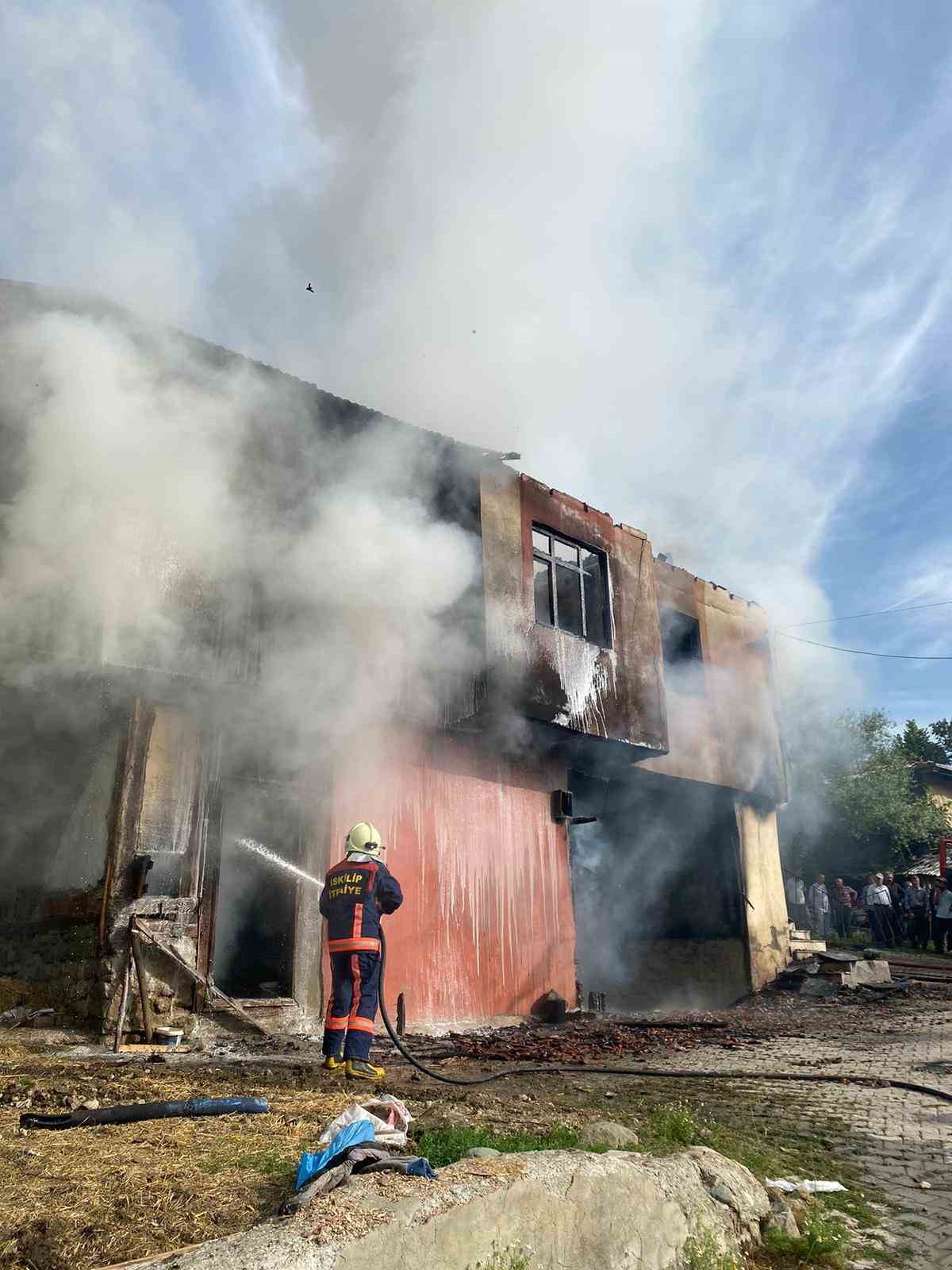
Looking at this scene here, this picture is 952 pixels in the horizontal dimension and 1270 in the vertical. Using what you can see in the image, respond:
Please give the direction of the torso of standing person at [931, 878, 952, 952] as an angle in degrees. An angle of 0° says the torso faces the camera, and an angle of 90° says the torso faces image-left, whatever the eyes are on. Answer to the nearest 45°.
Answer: approximately 45°

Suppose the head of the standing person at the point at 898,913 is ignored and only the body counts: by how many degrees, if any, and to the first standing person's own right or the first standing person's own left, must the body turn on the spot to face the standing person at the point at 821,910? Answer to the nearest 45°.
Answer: approximately 90° to the first standing person's own right

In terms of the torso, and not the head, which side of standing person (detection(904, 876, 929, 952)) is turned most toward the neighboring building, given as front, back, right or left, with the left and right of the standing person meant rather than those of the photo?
back

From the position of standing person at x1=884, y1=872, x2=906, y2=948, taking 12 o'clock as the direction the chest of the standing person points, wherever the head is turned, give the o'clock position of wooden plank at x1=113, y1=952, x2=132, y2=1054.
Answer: The wooden plank is roughly at 11 o'clock from the standing person.

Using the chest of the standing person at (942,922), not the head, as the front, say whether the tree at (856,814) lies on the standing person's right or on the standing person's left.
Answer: on the standing person's right

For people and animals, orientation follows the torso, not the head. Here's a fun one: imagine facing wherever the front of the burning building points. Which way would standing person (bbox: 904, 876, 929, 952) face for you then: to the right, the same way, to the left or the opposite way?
to the right

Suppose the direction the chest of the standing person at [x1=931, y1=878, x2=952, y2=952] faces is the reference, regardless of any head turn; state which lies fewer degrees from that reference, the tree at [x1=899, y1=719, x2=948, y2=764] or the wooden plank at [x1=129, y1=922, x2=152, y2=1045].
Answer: the wooden plank

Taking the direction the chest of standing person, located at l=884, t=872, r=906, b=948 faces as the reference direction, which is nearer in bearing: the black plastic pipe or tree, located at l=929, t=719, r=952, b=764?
the black plastic pipe

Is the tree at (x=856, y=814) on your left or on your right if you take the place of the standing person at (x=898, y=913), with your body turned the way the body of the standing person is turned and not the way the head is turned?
on your right

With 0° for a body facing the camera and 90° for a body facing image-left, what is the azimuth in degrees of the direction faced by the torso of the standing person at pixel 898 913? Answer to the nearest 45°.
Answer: approximately 45°

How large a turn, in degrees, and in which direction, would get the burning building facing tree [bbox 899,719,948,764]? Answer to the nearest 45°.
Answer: approximately 90° to its left

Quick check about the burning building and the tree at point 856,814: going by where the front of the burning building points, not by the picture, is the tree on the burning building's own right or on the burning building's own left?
on the burning building's own left
